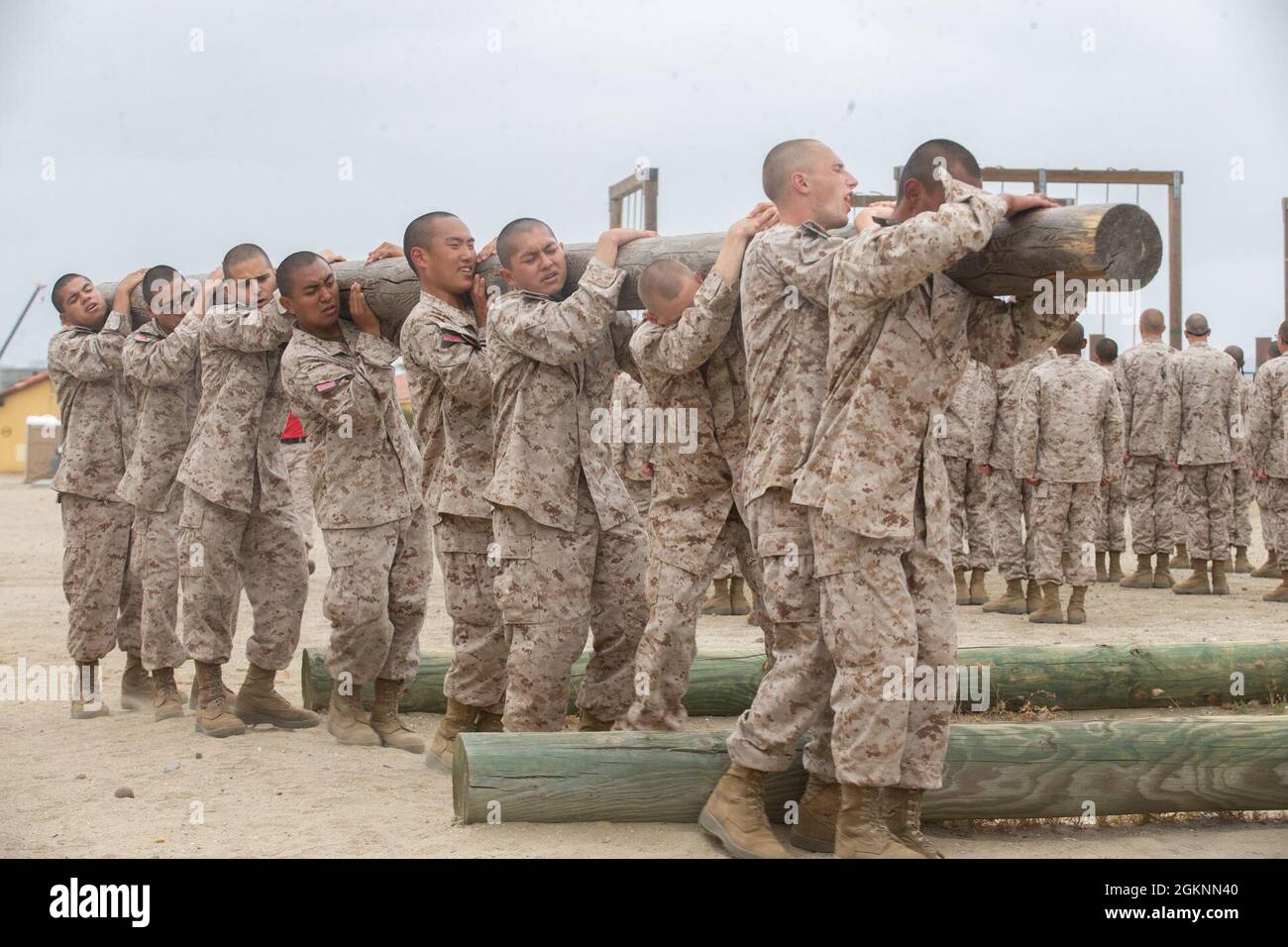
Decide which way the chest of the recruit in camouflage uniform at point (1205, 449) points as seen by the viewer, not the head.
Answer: away from the camera

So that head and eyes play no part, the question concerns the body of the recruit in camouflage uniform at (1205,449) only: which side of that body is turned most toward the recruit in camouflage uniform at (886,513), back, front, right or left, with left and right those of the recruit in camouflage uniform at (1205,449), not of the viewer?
back

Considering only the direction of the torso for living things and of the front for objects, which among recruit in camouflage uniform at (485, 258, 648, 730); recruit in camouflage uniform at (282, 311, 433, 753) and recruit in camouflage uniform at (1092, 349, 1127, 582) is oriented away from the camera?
recruit in camouflage uniform at (1092, 349, 1127, 582)

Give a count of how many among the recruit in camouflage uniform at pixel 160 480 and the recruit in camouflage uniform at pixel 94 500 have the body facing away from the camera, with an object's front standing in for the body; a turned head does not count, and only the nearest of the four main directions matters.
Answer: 0

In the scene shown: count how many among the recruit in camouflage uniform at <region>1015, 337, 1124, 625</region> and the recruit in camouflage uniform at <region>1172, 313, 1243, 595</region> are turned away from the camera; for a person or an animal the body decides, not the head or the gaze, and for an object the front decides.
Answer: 2

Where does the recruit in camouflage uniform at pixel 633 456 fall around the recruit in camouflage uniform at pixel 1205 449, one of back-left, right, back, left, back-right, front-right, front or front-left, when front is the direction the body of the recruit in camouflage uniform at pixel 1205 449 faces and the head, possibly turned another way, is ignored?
back-left

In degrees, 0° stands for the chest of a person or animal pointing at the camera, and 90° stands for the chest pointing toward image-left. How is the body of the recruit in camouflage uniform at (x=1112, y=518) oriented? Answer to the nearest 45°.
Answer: approximately 180°

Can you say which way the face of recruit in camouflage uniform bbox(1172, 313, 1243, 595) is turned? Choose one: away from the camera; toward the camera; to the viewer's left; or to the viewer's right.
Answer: away from the camera

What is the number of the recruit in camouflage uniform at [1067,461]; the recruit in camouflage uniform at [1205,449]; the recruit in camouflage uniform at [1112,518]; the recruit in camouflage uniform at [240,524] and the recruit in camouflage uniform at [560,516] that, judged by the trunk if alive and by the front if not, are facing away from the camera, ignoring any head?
3
